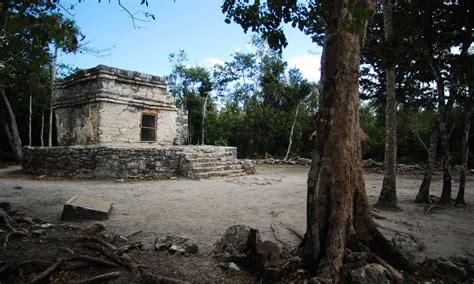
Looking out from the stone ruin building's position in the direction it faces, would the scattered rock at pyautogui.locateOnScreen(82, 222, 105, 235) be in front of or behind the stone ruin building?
in front

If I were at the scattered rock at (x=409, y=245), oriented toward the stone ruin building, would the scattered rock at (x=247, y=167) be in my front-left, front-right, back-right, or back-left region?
front-right

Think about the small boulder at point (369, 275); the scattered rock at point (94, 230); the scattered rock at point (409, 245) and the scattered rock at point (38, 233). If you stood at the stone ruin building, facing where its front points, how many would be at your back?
0

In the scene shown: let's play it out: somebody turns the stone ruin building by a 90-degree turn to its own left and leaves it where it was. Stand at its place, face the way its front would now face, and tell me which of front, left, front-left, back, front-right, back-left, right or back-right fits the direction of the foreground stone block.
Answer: back-right

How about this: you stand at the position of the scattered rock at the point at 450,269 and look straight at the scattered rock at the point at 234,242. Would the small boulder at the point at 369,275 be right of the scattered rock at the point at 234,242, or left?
left

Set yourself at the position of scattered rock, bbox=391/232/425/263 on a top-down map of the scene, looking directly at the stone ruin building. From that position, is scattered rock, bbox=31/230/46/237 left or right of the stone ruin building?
left

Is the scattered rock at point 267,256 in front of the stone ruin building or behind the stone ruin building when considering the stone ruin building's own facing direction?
in front

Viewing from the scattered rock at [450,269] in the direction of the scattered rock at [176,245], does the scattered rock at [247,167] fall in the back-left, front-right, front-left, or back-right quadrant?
front-right

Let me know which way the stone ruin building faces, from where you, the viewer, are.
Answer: facing the viewer and to the right of the viewer

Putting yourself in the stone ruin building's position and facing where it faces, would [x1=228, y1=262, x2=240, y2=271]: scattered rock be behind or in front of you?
in front
